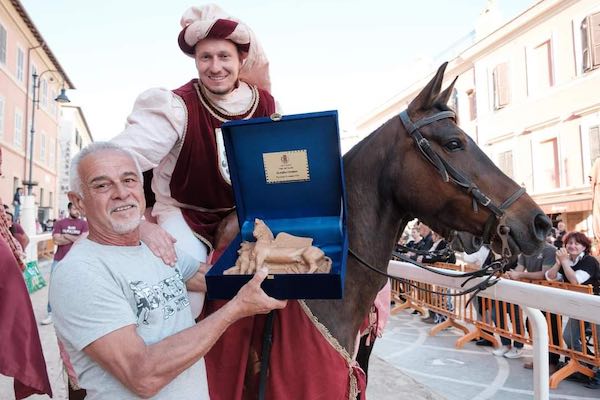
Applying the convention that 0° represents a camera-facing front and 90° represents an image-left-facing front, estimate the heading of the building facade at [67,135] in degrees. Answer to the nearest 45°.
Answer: approximately 315°

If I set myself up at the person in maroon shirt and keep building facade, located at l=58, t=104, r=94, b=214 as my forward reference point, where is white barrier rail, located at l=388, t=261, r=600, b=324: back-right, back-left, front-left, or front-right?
back-right

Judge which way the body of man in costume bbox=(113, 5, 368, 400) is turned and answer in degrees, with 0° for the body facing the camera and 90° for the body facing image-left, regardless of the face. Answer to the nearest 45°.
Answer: approximately 315°

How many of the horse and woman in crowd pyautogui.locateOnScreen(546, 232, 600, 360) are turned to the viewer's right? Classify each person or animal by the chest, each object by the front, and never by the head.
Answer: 1

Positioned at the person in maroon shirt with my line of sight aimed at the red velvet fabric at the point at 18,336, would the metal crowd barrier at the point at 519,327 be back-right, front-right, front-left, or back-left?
front-left

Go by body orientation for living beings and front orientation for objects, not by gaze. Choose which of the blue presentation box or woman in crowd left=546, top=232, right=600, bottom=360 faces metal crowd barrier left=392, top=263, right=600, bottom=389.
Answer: the woman in crowd

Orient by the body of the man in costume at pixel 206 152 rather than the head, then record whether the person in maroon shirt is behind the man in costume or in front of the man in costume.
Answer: behind

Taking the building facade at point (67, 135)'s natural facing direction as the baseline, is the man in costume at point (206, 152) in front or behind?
in front

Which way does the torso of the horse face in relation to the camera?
to the viewer's right

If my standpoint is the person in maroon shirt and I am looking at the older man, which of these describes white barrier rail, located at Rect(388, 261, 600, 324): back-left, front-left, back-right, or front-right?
front-left

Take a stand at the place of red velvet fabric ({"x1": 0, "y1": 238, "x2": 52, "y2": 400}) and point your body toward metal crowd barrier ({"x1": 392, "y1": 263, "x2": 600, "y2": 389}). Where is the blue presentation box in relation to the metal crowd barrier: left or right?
right

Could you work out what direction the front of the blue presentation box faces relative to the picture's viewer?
facing the viewer

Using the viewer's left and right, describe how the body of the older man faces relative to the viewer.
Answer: facing the viewer and to the right of the viewer
